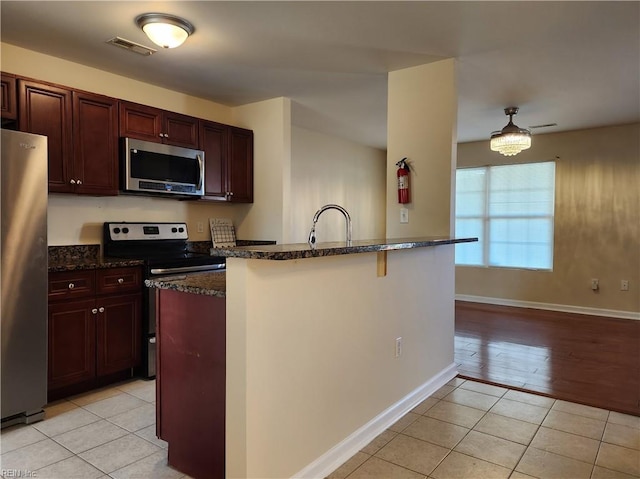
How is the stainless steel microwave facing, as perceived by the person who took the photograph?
facing the viewer and to the right of the viewer

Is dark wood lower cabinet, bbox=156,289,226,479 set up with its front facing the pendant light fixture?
no

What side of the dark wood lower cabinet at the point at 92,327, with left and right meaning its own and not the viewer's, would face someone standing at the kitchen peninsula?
front

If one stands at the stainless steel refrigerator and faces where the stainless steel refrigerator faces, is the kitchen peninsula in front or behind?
in front

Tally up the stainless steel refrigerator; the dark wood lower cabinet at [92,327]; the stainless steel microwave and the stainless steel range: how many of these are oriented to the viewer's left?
0

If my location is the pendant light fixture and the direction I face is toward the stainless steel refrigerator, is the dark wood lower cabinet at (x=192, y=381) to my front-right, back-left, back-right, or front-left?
front-left

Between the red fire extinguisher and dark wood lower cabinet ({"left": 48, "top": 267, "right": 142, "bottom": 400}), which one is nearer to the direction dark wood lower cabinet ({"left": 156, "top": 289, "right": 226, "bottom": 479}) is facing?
the dark wood lower cabinet

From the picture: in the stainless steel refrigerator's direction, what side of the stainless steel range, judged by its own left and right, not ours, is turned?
right

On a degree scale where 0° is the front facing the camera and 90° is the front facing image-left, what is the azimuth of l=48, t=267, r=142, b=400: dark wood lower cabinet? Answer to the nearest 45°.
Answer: approximately 315°

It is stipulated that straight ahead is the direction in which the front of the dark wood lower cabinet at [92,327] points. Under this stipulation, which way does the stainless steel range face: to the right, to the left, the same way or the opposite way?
the same way

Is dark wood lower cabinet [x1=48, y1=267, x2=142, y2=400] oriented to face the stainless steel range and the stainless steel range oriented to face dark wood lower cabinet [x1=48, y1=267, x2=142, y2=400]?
no

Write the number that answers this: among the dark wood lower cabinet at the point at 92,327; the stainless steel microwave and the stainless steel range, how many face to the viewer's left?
0

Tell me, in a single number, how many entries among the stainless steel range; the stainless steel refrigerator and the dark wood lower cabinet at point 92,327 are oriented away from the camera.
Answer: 0

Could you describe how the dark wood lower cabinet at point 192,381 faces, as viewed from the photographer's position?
facing away from the viewer and to the left of the viewer

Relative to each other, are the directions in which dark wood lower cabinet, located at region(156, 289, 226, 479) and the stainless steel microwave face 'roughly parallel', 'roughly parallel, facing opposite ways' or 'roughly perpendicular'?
roughly parallel, facing opposite ways

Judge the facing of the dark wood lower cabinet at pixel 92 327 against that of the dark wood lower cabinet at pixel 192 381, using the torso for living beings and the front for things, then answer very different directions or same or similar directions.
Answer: very different directions

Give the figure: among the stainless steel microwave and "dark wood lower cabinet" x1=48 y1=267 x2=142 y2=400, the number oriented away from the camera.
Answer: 0
